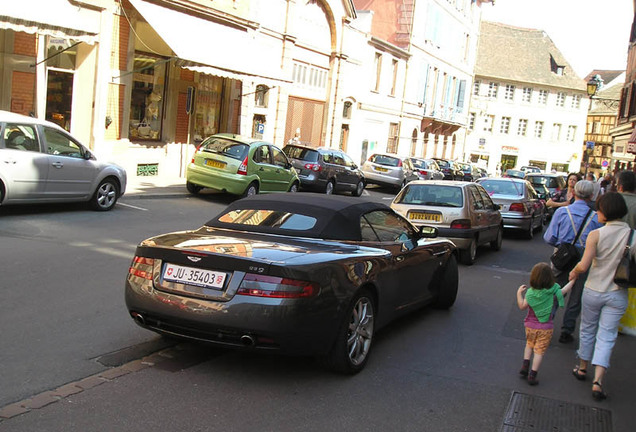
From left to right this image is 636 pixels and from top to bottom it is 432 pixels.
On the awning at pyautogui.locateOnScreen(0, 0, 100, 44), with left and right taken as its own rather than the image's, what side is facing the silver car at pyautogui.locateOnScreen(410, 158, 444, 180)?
left

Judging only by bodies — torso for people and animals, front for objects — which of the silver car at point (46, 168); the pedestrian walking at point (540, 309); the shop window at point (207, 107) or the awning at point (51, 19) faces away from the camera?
the pedestrian walking

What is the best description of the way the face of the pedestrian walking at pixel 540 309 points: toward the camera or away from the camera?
away from the camera

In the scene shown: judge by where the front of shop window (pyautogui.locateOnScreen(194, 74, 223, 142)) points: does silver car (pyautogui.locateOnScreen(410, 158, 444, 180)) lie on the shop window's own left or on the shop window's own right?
on the shop window's own left

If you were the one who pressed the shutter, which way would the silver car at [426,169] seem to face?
facing away from the viewer and to the right of the viewer

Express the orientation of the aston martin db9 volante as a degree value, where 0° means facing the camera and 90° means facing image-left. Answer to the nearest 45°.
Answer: approximately 225°

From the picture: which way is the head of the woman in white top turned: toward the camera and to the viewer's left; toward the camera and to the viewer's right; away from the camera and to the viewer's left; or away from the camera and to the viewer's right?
away from the camera and to the viewer's left

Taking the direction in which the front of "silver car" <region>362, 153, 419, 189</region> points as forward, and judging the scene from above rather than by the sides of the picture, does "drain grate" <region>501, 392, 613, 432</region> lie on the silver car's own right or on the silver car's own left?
on the silver car's own right

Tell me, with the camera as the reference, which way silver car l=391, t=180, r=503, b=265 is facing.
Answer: facing away from the viewer and to the right of the viewer

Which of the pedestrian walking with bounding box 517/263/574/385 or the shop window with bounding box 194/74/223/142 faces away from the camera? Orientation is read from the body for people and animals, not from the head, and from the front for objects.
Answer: the pedestrian walking

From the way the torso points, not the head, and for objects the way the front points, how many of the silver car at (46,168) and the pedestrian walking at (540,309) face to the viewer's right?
1

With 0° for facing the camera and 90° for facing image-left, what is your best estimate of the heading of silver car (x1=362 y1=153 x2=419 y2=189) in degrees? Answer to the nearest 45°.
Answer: approximately 225°

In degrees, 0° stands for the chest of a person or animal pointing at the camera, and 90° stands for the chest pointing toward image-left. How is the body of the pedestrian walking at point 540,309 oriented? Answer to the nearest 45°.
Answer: approximately 180°

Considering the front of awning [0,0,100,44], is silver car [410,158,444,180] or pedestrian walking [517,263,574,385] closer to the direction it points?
the pedestrian walking

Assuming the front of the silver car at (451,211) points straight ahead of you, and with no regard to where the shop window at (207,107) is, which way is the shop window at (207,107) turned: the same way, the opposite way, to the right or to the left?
to the right

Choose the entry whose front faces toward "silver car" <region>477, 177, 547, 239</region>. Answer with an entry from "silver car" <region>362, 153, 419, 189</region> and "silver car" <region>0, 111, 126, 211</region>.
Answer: "silver car" <region>0, 111, 126, 211</region>

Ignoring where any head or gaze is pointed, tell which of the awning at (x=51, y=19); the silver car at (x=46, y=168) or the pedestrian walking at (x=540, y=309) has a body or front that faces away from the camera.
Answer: the pedestrian walking

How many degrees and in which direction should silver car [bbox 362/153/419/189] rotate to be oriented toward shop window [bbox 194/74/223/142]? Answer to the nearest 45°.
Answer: approximately 180°
